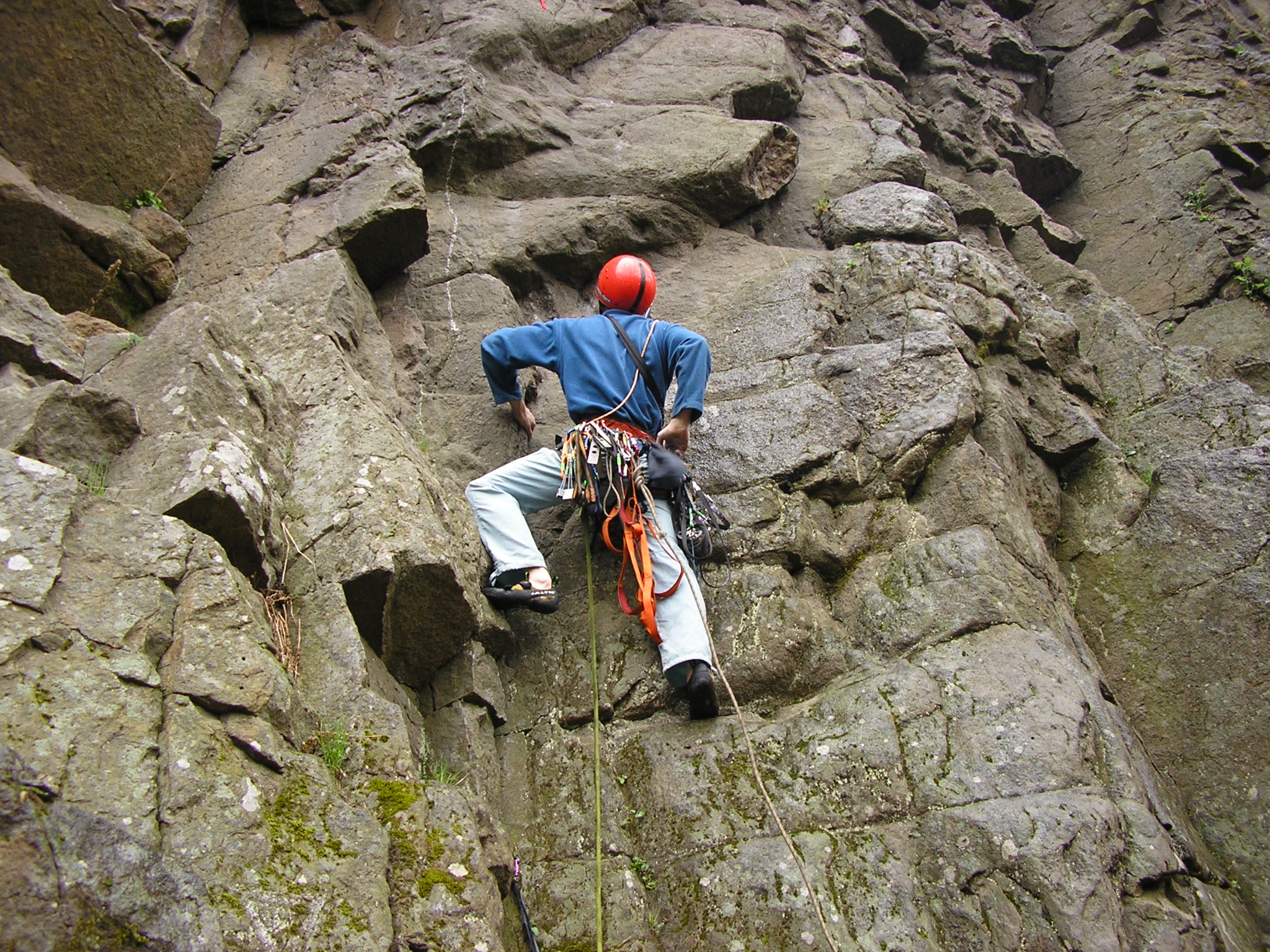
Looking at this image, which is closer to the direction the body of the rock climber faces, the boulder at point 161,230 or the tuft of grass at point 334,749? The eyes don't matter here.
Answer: the boulder

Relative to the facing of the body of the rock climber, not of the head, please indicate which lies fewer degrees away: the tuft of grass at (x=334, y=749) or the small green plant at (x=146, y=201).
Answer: the small green plant

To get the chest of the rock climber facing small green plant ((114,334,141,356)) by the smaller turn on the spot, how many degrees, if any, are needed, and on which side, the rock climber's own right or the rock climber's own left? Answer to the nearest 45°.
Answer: approximately 90° to the rock climber's own left

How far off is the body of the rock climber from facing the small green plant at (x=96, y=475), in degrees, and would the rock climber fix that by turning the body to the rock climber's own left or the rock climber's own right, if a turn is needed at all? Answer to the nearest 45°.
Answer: approximately 135° to the rock climber's own left

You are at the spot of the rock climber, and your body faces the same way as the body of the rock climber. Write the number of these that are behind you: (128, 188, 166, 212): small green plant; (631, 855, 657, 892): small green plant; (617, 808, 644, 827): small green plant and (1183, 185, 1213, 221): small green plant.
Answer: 2

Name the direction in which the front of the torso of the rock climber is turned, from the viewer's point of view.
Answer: away from the camera

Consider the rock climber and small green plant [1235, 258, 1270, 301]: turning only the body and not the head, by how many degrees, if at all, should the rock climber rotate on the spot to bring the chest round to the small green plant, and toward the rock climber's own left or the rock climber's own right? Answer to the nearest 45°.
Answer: approximately 45° to the rock climber's own right
